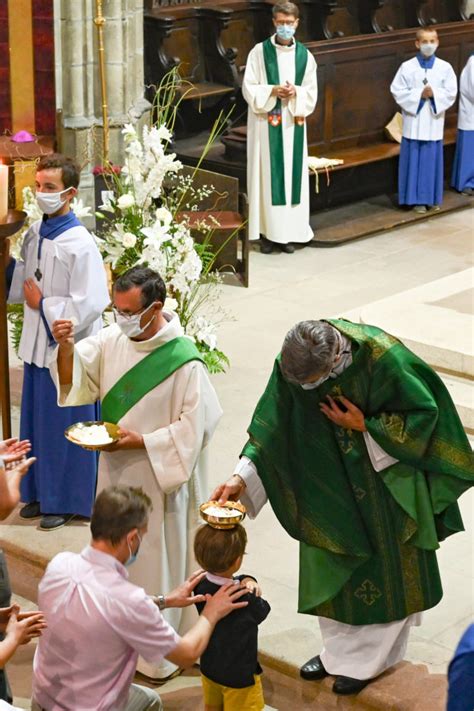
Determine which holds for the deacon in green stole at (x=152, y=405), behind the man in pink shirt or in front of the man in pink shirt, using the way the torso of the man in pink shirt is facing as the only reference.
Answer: in front

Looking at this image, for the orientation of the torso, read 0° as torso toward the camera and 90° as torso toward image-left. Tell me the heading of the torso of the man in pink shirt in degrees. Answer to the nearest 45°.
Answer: approximately 225°

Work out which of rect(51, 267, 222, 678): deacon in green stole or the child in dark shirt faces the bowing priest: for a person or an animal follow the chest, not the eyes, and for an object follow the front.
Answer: the child in dark shirt

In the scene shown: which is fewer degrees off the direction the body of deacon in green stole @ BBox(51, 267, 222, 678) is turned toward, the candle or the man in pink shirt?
the man in pink shirt

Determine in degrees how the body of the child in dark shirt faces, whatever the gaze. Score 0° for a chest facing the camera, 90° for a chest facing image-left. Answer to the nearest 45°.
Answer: approximately 225°

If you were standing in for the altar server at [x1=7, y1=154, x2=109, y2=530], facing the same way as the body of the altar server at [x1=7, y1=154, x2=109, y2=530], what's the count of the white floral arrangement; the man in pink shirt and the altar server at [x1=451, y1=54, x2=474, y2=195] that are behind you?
2

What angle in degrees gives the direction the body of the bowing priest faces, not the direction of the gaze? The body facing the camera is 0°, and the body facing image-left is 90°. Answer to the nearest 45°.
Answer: approximately 45°

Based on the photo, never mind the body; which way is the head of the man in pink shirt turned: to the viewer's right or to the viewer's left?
to the viewer's right

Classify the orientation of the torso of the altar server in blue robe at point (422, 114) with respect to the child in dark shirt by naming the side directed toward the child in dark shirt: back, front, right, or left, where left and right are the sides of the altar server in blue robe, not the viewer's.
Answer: front

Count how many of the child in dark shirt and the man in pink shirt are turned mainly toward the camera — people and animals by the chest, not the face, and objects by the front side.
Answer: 0

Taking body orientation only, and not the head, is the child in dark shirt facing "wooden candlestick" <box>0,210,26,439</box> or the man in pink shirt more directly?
the wooden candlestick

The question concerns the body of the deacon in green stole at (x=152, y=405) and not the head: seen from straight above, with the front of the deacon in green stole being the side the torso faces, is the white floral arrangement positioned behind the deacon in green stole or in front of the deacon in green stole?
behind

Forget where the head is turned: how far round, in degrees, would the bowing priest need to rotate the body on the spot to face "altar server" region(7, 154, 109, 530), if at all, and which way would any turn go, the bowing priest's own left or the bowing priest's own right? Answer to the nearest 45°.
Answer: approximately 90° to the bowing priest's own right

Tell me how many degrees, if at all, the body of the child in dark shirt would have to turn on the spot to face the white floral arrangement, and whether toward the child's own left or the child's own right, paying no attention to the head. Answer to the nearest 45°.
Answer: approximately 45° to the child's own left

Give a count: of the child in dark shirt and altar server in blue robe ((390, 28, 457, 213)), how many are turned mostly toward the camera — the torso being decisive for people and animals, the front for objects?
1
